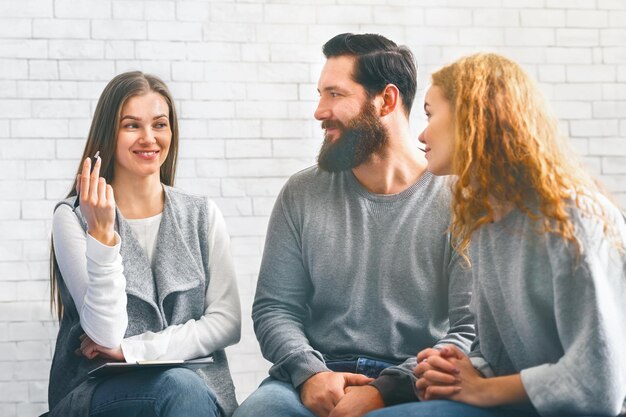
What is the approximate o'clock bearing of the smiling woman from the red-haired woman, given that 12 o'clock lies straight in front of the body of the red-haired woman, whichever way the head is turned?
The smiling woman is roughly at 1 o'clock from the red-haired woman.

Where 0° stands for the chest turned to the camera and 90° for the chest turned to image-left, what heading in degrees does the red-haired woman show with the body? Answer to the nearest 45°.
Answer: approximately 90°

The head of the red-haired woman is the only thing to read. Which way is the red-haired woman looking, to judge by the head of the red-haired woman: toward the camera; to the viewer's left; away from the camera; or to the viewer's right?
to the viewer's left

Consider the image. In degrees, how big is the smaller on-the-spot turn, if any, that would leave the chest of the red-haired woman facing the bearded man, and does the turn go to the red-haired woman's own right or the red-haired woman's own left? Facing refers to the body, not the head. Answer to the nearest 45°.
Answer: approximately 45° to the red-haired woman's own right
